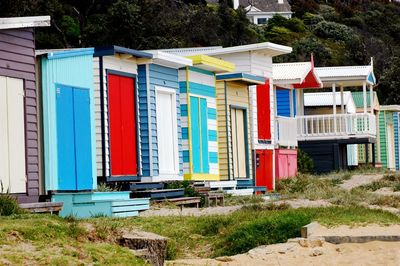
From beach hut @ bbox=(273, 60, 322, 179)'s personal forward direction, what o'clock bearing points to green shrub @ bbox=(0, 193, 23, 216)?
The green shrub is roughly at 2 o'clock from the beach hut.

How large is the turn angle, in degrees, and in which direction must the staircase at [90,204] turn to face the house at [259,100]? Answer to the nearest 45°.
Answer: approximately 90° to its left

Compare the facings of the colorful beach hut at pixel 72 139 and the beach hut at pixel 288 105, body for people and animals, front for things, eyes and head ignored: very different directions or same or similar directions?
same or similar directions

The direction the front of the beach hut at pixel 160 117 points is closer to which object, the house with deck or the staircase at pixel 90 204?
the staircase

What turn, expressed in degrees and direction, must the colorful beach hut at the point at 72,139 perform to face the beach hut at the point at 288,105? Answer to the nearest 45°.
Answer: approximately 90° to its left

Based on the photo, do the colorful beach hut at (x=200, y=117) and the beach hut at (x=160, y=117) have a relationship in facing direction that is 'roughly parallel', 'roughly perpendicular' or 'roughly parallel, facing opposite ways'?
roughly parallel

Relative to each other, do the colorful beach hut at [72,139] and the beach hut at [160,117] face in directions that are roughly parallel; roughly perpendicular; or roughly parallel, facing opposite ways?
roughly parallel

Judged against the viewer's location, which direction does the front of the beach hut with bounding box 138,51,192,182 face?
facing the viewer and to the right of the viewer

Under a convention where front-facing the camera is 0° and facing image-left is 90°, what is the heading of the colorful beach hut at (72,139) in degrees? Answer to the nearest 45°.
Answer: approximately 315°

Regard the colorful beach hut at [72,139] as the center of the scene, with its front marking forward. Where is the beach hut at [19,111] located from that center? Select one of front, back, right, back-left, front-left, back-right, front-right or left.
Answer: right

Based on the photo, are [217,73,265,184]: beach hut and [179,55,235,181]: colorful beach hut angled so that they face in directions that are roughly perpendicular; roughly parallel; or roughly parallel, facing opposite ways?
roughly parallel

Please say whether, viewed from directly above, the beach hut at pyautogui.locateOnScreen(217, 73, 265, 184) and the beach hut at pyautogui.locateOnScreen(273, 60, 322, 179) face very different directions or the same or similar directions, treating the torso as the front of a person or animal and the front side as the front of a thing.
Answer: same or similar directions
